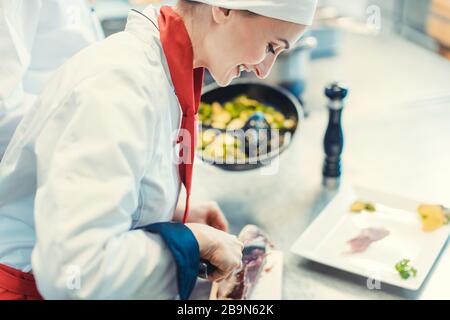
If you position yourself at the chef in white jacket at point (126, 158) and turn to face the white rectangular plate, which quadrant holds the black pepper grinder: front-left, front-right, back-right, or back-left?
front-left

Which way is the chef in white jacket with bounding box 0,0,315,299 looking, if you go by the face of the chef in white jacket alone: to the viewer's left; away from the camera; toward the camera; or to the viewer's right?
to the viewer's right

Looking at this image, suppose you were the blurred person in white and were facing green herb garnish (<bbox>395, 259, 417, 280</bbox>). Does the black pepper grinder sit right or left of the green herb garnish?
left

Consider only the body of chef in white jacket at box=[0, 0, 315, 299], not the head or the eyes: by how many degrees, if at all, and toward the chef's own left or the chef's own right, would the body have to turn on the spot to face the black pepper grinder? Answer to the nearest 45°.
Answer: approximately 45° to the chef's own left

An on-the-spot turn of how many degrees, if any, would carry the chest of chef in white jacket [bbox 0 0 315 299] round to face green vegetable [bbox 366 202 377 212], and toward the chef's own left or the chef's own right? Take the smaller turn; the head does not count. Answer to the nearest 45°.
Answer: approximately 45° to the chef's own left

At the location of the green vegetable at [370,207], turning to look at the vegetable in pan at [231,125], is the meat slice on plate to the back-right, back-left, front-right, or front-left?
back-left

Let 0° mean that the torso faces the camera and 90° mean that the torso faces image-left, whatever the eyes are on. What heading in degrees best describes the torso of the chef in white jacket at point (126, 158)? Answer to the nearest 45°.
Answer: approximately 270°
